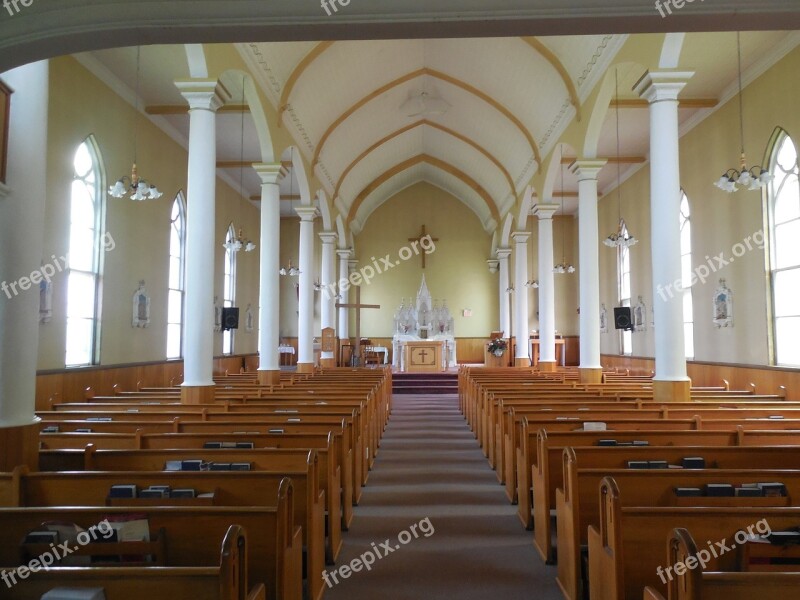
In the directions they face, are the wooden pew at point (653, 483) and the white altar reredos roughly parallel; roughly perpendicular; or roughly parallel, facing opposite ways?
roughly parallel, facing opposite ways

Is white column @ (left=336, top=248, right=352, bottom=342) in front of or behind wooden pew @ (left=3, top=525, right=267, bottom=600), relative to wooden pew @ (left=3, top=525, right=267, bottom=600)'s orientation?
in front

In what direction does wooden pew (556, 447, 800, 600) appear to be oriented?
away from the camera

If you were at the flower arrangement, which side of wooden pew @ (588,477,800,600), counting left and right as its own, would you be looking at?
front

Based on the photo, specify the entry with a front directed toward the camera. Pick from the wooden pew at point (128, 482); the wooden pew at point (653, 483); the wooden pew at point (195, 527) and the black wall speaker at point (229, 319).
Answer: the black wall speaker

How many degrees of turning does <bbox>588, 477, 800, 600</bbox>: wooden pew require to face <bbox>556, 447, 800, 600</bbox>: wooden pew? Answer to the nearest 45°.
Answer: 0° — it already faces it

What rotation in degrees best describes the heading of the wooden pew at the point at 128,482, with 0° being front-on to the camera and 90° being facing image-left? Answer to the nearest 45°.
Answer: approximately 180°

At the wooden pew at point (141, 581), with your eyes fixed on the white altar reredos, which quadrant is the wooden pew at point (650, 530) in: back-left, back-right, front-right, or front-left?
front-right

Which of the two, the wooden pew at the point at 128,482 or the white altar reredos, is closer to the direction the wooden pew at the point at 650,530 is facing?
the white altar reredos

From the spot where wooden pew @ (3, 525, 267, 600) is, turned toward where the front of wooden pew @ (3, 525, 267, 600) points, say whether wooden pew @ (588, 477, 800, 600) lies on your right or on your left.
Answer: on your right

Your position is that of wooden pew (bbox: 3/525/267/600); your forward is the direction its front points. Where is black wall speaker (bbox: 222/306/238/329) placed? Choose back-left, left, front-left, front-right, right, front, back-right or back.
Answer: front

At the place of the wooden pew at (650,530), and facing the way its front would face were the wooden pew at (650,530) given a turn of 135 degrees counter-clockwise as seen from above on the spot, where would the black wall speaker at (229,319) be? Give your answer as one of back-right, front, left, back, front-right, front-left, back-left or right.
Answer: right

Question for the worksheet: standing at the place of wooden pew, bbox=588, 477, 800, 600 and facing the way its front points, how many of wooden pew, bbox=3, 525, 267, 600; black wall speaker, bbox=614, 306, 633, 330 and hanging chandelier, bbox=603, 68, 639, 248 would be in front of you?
2

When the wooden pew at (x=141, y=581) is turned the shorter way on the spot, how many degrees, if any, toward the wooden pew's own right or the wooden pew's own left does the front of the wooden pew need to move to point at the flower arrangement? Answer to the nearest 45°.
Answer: approximately 45° to the wooden pew's own right

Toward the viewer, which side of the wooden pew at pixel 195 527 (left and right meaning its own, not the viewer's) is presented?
back

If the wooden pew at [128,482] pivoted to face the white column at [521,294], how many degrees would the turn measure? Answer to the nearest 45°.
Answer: approximately 45° to its right

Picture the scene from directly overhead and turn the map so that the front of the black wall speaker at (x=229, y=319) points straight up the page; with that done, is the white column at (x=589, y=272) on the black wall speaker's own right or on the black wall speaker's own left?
on the black wall speaker's own left

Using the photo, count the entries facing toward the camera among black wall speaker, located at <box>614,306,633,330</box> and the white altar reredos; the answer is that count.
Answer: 2

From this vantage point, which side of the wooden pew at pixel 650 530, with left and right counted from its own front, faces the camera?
back

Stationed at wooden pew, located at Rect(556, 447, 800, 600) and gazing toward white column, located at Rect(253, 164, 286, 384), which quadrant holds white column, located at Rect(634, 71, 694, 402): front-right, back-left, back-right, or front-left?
front-right
